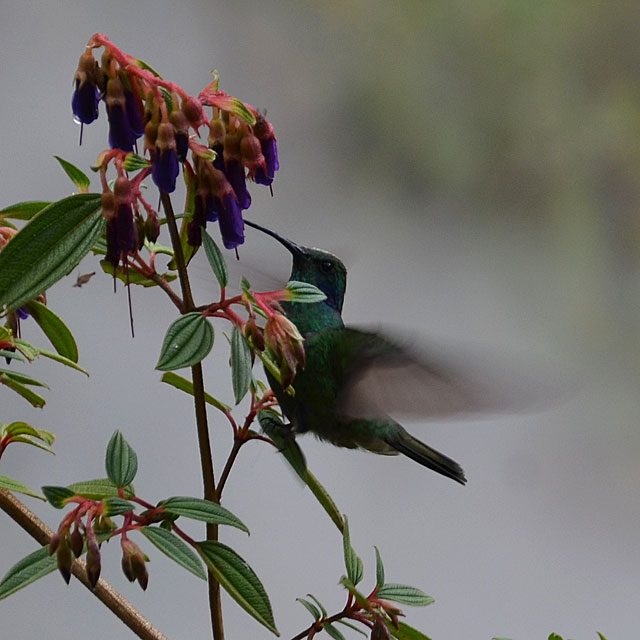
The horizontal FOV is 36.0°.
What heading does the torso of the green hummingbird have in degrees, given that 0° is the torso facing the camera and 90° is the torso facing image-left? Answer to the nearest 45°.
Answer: approximately 90°
